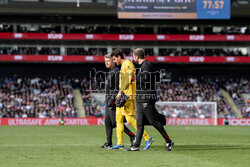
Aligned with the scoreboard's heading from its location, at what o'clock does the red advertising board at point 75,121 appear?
The red advertising board is roughly at 2 o'clock from the scoreboard.

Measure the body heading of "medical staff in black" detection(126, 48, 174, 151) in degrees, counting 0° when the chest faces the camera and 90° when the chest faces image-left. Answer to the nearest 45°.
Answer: approximately 90°

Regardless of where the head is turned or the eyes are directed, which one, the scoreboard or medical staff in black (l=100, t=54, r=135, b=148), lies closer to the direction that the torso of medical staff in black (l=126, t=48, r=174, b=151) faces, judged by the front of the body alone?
the medical staff in black

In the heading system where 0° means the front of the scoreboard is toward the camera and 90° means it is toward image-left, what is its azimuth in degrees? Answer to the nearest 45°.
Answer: approximately 0°

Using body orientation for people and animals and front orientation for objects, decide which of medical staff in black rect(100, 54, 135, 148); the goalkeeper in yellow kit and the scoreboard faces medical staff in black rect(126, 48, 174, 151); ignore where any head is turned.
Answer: the scoreboard

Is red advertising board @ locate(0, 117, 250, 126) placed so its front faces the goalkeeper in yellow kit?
yes
